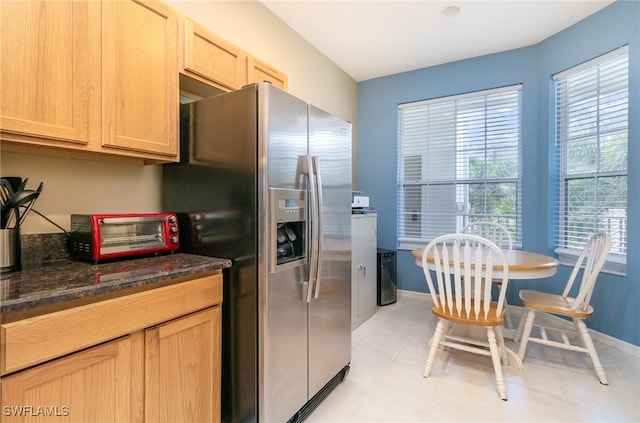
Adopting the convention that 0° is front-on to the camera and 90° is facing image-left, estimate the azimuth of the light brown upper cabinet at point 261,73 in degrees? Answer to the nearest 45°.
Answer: approximately 315°

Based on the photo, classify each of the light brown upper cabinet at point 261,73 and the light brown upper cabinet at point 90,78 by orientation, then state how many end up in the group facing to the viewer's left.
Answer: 0

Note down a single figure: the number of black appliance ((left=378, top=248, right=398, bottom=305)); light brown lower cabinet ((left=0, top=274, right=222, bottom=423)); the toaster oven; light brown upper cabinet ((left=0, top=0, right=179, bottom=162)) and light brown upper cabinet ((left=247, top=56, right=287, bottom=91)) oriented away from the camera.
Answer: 0

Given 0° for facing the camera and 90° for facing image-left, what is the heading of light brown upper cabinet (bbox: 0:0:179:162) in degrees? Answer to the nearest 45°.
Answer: approximately 315°

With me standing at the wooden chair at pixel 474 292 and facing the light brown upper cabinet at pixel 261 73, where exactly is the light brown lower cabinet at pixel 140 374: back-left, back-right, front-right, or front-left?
front-left

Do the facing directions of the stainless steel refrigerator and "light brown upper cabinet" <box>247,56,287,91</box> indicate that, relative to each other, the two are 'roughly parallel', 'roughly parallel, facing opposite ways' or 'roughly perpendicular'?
roughly parallel

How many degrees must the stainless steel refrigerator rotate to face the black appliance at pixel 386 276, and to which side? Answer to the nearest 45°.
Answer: approximately 90° to its left

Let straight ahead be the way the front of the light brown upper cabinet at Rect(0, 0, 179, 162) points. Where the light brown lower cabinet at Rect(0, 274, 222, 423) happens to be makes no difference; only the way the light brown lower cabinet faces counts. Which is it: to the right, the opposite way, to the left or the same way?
the same way

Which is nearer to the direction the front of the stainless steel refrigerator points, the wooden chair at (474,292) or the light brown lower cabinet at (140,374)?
the wooden chair

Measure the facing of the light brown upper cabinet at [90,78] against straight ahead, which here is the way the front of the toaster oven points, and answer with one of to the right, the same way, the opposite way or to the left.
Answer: the same way

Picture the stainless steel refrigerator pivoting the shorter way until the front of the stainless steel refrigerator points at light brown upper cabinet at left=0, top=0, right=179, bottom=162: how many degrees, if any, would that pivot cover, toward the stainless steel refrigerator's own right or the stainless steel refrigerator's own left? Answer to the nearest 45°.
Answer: approximately 135° to the stainless steel refrigerator's own right

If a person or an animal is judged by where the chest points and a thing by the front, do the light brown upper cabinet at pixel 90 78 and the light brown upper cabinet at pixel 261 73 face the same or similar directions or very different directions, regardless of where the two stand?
same or similar directions

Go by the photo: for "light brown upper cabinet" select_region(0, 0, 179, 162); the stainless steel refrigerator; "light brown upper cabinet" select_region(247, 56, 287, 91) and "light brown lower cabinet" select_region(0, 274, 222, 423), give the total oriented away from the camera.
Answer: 0

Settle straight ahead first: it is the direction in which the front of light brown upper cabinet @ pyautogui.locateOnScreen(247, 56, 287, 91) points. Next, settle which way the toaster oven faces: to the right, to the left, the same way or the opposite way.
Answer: the same way

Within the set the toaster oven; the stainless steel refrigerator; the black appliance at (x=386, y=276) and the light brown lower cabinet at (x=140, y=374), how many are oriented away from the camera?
0

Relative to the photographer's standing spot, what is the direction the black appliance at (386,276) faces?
facing the viewer and to the right of the viewer
